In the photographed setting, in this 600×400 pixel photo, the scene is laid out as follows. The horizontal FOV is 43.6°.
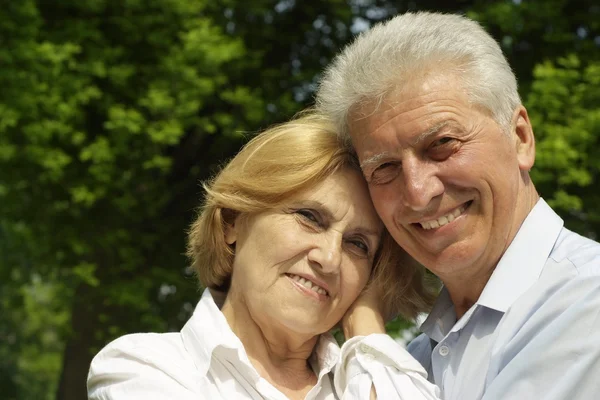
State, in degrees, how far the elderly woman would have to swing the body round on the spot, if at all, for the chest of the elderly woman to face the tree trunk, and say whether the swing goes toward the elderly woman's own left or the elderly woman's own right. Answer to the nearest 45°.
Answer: approximately 180°

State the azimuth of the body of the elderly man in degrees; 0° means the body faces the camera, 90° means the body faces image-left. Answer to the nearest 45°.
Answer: approximately 45°

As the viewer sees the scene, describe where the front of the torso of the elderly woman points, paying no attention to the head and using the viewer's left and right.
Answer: facing the viewer and to the right of the viewer

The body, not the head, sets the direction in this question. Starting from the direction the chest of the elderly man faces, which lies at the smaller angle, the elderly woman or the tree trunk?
the elderly woman

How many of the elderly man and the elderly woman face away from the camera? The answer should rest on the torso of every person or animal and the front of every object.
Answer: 0

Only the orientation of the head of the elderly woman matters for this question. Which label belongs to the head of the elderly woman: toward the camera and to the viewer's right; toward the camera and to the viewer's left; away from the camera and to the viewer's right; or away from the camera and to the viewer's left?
toward the camera and to the viewer's right

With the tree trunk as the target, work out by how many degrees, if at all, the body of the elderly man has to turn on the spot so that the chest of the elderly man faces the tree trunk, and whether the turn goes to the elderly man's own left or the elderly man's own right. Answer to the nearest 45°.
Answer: approximately 90° to the elderly man's own right

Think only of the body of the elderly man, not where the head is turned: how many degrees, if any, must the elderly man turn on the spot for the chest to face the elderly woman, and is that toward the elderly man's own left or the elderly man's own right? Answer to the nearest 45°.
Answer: approximately 45° to the elderly man's own right
